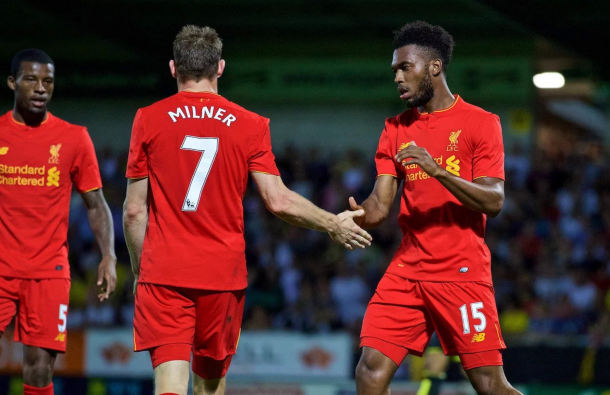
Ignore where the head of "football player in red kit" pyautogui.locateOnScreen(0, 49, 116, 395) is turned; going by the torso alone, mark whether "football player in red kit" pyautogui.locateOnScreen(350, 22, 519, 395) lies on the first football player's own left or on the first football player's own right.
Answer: on the first football player's own left

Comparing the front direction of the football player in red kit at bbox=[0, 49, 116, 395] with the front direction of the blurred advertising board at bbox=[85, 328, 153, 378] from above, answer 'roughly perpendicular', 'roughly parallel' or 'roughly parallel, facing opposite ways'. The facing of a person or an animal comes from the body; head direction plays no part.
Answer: roughly parallel

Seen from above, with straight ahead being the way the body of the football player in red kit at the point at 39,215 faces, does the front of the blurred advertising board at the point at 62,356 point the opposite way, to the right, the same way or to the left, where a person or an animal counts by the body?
the same way

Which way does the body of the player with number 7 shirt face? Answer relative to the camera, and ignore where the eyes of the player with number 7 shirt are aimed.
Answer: away from the camera

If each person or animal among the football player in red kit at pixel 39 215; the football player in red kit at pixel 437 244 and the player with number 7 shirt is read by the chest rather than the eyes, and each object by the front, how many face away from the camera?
1

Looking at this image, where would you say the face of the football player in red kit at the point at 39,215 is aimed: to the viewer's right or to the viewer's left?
to the viewer's right

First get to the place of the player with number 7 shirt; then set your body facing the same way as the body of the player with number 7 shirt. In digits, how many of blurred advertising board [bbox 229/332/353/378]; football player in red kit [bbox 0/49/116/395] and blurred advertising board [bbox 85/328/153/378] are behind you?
0

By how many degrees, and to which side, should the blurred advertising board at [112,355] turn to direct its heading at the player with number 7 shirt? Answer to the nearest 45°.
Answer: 0° — it already faces them

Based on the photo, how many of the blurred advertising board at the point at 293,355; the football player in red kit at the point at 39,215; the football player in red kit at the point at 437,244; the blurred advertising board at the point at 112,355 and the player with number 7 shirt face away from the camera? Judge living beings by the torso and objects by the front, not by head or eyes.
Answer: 1

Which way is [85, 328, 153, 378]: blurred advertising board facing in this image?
toward the camera

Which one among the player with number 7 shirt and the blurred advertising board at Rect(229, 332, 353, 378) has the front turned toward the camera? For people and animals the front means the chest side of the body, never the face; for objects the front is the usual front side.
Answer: the blurred advertising board

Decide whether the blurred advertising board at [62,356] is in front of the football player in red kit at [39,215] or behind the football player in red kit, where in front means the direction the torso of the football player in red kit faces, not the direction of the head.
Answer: behind

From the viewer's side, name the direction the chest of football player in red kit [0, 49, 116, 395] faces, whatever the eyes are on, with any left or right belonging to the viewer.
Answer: facing the viewer

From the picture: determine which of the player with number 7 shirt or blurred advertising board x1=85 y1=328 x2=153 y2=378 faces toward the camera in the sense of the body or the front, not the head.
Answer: the blurred advertising board

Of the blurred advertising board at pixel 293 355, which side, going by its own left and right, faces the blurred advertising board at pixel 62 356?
right

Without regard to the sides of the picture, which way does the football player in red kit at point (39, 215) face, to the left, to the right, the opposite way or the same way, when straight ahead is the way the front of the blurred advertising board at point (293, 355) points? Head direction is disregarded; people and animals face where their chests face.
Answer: the same way

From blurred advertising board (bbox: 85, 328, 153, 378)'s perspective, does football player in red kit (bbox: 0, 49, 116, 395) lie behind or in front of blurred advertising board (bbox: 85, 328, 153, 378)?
in front

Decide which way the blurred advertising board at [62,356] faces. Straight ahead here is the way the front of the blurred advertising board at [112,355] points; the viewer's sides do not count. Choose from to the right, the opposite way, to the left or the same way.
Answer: the same way

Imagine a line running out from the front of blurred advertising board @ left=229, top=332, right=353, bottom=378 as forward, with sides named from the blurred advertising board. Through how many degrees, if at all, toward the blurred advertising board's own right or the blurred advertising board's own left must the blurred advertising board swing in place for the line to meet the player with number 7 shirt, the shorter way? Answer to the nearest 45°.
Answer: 0° — it already faces them
